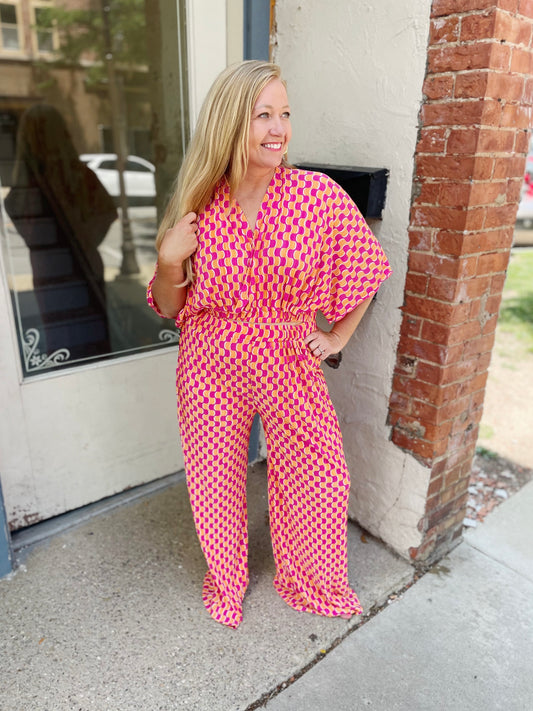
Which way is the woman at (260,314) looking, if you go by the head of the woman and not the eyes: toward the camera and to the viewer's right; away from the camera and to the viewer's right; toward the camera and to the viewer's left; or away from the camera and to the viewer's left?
toward the camera and to the viewer's right

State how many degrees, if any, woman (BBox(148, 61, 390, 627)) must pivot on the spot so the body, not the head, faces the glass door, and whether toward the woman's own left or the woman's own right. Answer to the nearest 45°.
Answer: approximately 135° to the woman's own right

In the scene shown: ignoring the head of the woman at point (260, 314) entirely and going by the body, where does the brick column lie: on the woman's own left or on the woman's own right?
on the woman's own left

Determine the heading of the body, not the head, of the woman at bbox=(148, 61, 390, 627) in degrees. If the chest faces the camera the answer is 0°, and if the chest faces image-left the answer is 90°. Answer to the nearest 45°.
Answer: approximately 0°

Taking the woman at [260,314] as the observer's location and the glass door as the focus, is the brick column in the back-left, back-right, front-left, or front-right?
back-right
